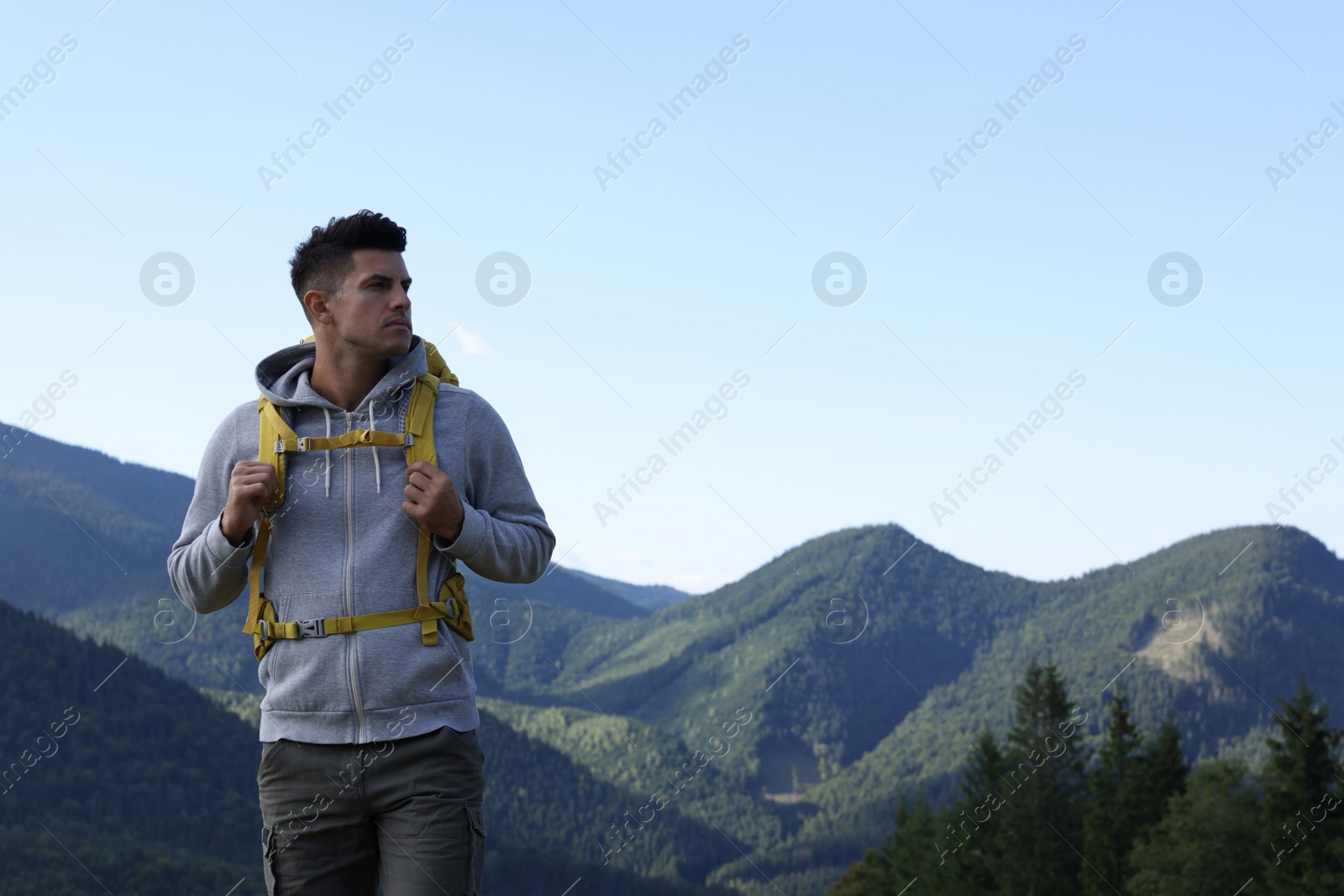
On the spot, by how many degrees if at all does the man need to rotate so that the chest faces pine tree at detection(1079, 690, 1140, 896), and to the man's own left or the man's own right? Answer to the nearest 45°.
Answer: approximately 135° to the man's own left

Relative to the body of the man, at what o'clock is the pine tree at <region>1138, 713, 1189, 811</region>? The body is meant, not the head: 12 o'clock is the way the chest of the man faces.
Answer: The pine tree is roughly at 7 o'clock from the man.

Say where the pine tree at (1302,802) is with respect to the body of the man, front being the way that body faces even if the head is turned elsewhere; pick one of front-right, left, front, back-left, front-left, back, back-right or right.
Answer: back-left

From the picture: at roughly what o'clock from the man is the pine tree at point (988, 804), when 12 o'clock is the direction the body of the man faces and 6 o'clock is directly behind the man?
The pine tree is roughly at 7 o'clock from the man.

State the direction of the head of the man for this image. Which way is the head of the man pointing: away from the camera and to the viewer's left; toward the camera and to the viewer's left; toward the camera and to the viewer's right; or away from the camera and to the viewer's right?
toward the camera and to the viewer's right

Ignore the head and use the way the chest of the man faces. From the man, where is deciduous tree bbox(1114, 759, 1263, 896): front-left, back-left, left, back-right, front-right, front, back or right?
back-left

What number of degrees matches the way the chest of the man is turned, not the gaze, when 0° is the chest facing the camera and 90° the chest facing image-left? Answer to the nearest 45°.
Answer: approximately 0°
